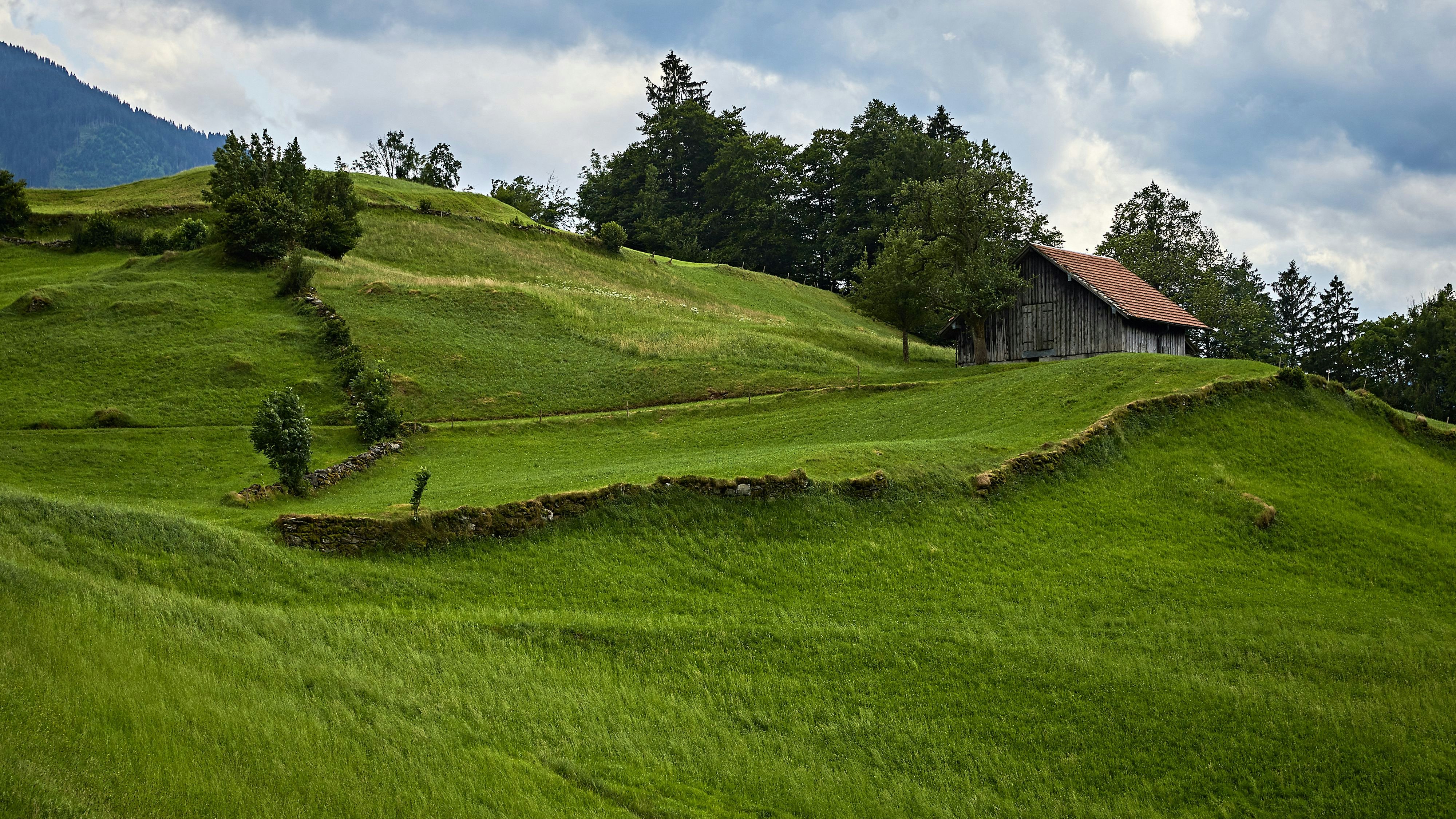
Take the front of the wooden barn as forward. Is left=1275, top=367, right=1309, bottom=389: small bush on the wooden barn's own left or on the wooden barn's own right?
on the wooden barn's own left

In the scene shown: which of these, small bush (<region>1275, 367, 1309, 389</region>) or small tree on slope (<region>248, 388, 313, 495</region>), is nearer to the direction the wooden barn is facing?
the small tree on slope

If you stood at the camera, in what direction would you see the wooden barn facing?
facing the viewer and to the left of the viewer

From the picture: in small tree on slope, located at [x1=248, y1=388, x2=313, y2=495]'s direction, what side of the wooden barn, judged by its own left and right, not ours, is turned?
front

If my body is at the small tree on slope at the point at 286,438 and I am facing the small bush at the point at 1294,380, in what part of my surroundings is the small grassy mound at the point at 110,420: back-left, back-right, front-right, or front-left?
back-left

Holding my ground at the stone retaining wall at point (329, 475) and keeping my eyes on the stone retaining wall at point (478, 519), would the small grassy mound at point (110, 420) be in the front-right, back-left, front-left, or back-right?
back-right

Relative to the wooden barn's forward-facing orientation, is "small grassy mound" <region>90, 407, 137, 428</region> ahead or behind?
ahead

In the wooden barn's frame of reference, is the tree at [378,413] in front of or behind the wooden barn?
in front

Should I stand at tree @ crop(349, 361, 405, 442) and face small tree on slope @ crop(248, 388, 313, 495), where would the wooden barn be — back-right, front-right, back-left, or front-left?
back-left

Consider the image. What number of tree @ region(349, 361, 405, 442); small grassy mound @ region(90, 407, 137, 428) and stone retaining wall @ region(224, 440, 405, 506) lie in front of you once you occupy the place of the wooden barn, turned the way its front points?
3

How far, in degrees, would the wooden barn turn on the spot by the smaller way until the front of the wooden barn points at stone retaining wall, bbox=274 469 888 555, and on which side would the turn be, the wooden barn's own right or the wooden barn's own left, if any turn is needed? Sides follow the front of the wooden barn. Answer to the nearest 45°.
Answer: approximately 45° to the wooden barn's own left
